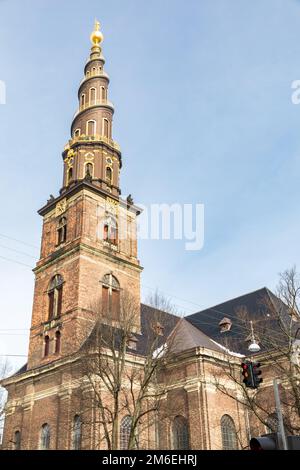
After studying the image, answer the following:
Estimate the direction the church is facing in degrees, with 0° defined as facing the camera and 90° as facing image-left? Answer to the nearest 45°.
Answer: approximately 45°

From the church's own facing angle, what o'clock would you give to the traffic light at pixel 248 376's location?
The traffic light is roughly at 10 o'clock from the church.
